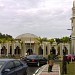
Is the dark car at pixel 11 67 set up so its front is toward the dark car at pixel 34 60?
no
